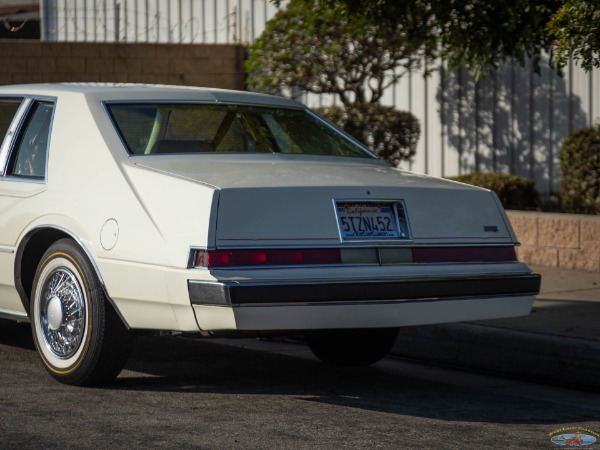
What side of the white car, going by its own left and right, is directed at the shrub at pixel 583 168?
right

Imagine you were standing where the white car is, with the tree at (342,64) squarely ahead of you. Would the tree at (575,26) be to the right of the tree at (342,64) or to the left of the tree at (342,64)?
right

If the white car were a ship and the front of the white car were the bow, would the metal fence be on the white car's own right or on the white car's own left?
on the white car's own right

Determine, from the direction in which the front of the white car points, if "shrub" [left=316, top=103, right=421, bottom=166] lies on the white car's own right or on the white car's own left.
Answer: on the white car's own right

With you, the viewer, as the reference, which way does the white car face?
facing away from the viewer and to the left of the viewer

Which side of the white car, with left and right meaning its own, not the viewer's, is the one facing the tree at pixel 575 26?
right

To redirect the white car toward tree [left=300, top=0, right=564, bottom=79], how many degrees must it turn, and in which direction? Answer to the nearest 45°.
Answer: approximately 90° to its right
